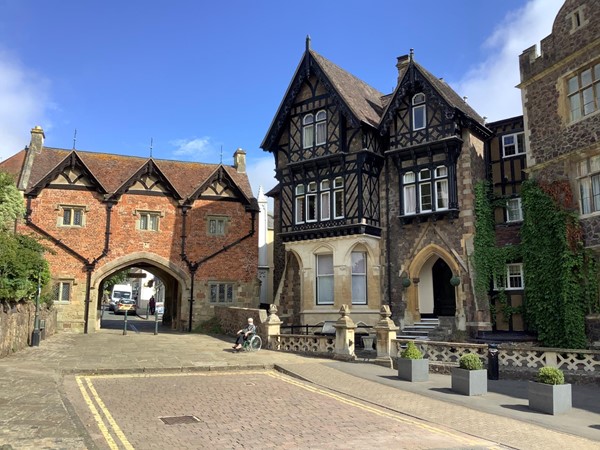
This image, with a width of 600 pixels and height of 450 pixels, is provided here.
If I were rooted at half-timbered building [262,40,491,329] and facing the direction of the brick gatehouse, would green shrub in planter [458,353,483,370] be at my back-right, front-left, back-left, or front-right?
back-left

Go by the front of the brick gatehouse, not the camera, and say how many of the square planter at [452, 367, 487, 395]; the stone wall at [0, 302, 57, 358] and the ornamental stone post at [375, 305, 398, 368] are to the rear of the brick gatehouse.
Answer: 0

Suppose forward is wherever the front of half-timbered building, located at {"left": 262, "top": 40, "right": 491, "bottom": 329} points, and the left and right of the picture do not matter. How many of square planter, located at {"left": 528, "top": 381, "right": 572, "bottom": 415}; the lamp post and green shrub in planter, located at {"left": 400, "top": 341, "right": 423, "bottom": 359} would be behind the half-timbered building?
0

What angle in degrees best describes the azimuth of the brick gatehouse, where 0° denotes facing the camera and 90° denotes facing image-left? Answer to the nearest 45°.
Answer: approximately 0°

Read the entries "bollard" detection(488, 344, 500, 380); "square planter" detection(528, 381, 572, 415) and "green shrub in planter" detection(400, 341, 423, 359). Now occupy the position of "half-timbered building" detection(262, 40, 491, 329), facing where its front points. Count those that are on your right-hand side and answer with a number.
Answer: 0

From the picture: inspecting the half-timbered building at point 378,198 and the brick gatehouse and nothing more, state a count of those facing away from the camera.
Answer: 0

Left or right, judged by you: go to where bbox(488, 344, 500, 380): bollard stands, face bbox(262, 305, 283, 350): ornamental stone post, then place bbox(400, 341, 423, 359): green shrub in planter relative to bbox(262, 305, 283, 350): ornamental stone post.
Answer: left

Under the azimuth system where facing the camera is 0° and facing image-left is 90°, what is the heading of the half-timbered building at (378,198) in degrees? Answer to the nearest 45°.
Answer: approximately 45°

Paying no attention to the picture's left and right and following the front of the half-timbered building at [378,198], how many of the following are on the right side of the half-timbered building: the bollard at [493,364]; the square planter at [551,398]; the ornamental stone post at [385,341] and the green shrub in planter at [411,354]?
0

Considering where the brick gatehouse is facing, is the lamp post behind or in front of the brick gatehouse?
in front

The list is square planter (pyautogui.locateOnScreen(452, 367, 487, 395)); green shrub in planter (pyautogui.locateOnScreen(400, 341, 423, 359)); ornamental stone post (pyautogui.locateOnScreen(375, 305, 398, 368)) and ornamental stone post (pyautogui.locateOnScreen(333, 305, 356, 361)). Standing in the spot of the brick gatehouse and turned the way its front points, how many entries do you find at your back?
0

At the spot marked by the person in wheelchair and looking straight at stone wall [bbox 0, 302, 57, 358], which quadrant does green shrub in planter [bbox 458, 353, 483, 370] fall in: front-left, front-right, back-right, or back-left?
back-left

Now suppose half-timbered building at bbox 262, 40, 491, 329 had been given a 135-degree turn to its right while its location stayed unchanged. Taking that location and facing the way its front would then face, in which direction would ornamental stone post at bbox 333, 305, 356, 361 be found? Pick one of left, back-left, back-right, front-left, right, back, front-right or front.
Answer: back
